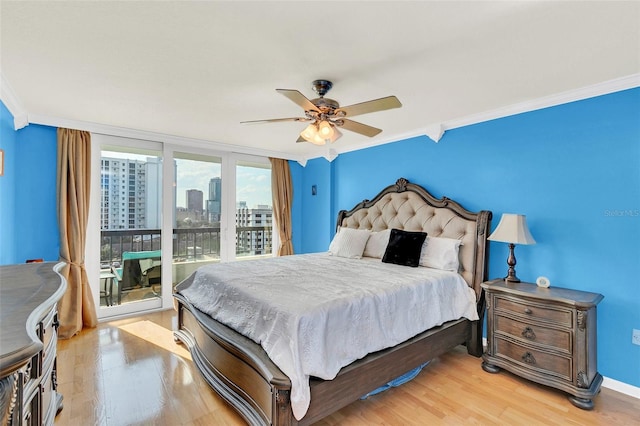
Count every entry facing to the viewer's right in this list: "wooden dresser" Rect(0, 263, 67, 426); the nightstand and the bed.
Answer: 1

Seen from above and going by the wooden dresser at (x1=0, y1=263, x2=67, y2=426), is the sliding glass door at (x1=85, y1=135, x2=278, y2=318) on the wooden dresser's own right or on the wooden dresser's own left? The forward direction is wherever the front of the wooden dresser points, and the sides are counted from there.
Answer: on the wooden dresser's own left

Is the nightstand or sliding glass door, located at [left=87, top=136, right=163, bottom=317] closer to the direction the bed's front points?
the sliding glass door

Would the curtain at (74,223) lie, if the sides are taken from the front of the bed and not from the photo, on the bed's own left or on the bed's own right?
on the bed's own right

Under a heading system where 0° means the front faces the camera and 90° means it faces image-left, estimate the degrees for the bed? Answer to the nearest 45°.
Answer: approximately 45°

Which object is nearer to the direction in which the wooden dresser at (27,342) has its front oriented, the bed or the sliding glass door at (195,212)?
the bed

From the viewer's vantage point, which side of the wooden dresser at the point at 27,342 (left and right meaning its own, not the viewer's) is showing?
right

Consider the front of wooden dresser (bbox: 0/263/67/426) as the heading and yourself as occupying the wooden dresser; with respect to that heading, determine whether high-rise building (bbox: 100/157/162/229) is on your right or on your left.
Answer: on your left

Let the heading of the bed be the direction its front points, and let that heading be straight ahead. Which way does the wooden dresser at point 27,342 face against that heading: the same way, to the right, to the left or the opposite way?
the opposite way

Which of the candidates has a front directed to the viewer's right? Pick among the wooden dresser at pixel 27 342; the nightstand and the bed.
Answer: the wooden dresser

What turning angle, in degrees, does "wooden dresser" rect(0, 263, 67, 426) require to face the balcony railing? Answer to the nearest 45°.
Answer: approximately 45° to its left

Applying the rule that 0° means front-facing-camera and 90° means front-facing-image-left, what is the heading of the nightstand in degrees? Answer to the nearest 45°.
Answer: approximately 45°

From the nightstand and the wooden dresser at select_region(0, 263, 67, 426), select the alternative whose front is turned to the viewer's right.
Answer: the wooden dresser

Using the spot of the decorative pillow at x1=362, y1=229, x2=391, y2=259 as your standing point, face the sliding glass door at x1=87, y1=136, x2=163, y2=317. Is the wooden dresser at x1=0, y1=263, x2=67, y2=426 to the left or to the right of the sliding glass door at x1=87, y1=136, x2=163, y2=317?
left
